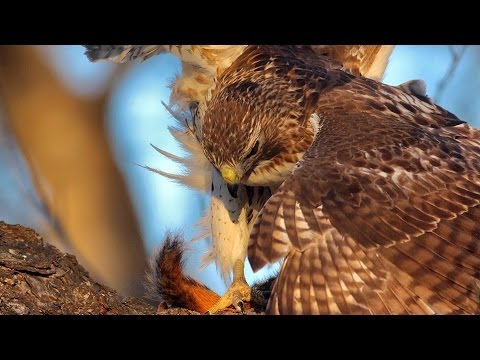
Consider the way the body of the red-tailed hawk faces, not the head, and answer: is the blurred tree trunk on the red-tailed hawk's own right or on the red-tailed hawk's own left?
on the red-tailed hawk's own right

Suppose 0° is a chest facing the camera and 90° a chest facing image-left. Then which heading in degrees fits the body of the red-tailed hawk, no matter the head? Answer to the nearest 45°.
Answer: approximately 45°
